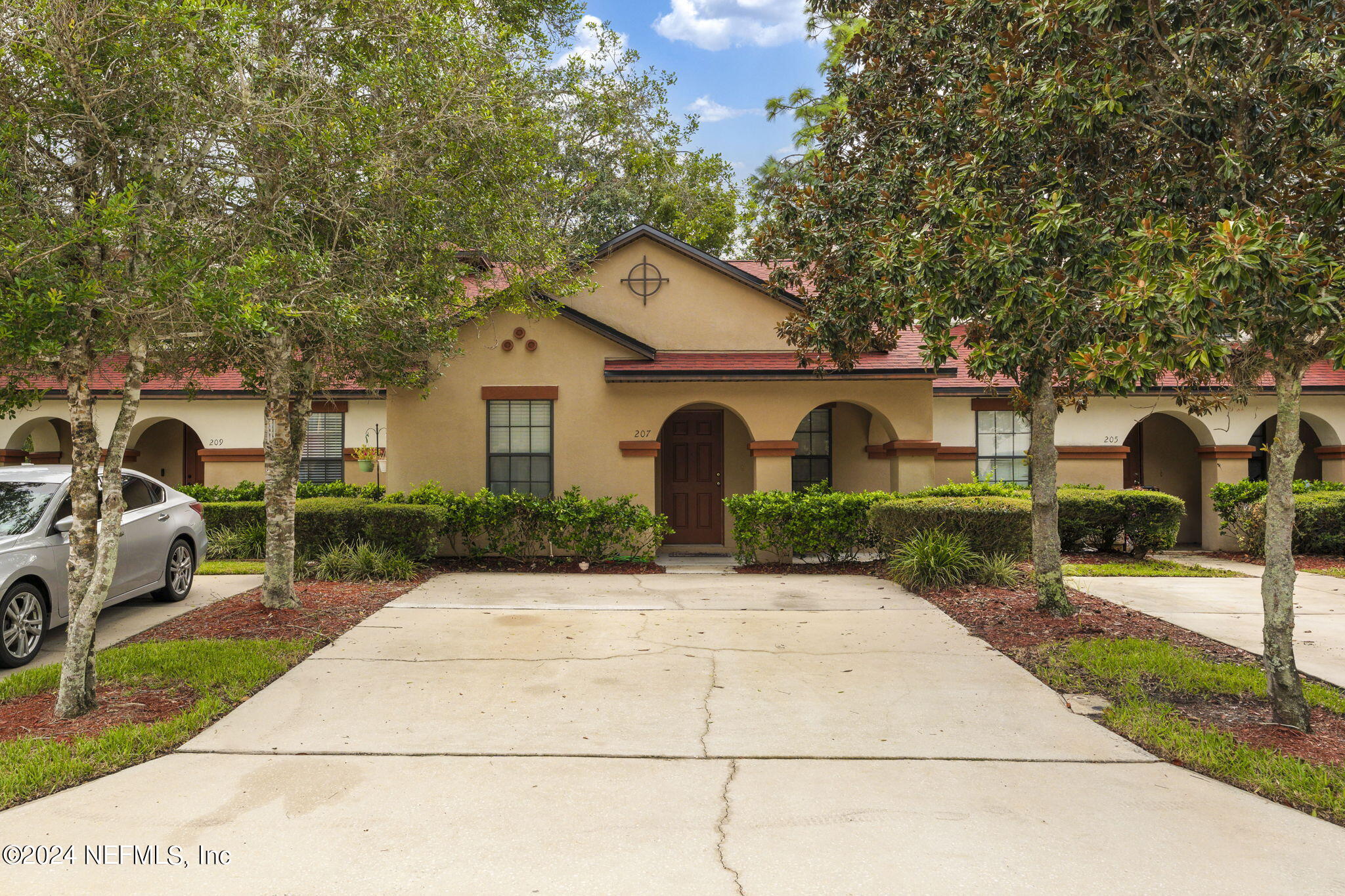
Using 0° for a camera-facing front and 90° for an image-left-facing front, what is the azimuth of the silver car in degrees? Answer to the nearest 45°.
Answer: approximately 45°

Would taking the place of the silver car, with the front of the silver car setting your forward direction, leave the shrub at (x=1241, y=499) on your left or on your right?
on your left

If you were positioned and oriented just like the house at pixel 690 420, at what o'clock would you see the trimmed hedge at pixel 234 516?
The trimmed hedge is roughly at 3 o'clock from the house.

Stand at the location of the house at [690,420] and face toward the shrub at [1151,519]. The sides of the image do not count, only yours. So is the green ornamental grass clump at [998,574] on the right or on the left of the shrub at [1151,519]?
right

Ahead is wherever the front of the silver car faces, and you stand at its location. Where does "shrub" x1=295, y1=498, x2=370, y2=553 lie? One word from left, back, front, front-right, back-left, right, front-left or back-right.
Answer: back

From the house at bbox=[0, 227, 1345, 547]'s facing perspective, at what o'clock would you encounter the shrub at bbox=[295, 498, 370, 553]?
The shrub is roughly at 2 o'clock from the house.

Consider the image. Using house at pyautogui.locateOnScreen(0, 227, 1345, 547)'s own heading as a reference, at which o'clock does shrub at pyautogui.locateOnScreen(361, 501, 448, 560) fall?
The shrub is roughly at 2 o'clock from the house.

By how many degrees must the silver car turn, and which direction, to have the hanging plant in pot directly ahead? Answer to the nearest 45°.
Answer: approximately 180°

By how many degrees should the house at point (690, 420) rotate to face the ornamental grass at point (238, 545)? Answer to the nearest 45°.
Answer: approximately 90° to its right

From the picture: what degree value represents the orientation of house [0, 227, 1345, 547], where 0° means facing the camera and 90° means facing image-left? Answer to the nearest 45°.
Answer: approximately 0°

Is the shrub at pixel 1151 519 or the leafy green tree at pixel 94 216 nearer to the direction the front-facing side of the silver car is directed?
the leafy green tree
